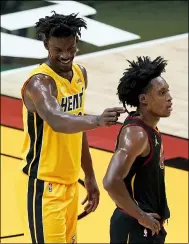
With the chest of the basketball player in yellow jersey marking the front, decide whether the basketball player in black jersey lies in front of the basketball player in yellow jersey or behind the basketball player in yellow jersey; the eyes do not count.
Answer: in front
